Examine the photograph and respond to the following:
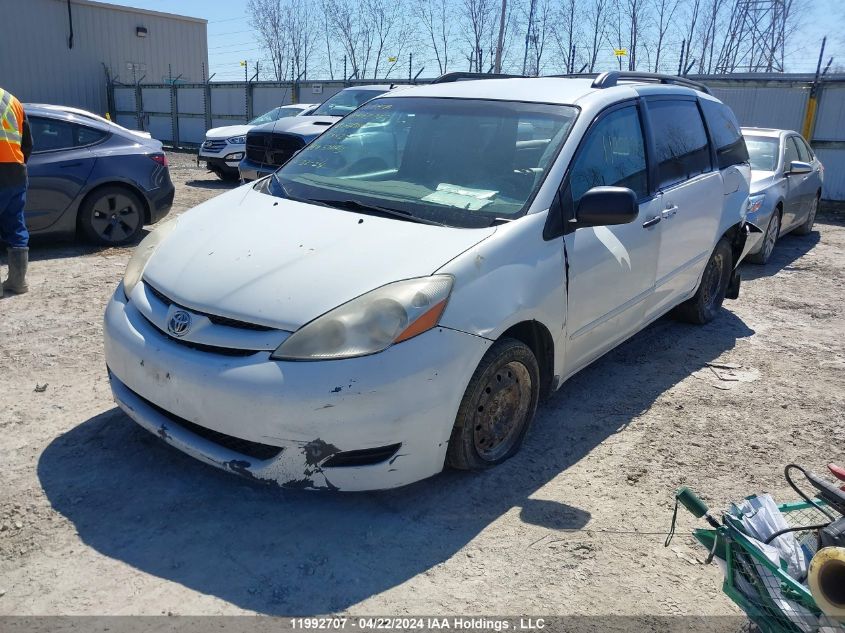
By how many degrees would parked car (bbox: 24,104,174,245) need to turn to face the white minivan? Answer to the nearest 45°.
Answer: approximately 90° to its left

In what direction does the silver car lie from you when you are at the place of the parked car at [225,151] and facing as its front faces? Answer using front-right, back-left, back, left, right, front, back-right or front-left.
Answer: left

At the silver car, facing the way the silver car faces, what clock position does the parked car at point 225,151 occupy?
The parked car is roughly at 2 o'clock from the silver car.

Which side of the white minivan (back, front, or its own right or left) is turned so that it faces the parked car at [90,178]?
right

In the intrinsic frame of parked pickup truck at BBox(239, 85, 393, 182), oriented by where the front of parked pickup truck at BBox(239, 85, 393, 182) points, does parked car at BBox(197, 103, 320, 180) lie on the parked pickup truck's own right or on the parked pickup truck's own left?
on the parked pickup truck's own right

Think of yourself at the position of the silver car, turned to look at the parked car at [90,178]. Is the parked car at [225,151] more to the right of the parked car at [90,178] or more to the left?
right

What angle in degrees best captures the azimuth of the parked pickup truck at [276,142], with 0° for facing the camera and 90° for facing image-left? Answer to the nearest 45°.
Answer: approximately 45°

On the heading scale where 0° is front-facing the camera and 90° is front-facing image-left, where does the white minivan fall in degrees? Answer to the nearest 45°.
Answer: approximately 45°

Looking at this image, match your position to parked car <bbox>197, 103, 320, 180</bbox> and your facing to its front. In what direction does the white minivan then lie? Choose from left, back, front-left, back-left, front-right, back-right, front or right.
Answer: front-left

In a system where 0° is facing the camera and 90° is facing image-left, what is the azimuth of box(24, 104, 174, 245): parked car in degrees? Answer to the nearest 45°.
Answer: approximately 90°

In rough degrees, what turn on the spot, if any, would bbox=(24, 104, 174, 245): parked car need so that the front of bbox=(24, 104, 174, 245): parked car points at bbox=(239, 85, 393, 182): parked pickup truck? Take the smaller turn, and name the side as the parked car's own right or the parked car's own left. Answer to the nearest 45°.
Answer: approximately 135° to the parked car's own right
